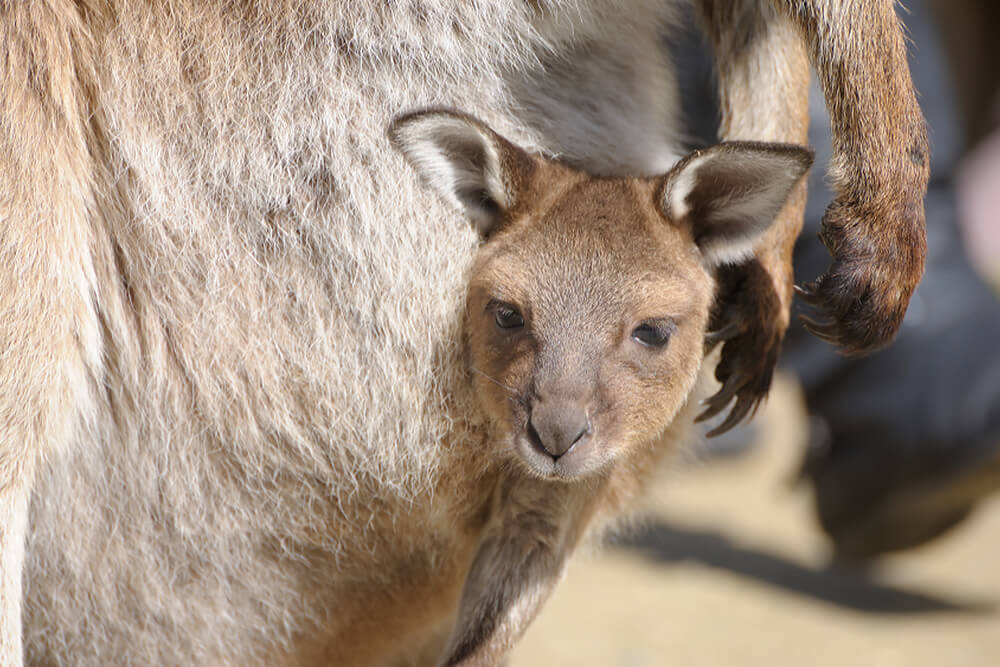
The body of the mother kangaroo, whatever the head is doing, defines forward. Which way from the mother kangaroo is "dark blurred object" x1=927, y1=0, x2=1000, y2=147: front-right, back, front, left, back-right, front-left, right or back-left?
front-left

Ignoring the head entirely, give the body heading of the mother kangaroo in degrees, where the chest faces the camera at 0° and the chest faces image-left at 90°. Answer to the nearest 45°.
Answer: approximately 270°

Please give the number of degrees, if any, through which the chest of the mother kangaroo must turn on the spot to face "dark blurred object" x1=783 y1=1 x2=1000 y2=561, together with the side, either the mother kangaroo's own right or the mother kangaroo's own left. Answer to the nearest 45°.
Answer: approximately 45° to the mother kangaroo's own left
